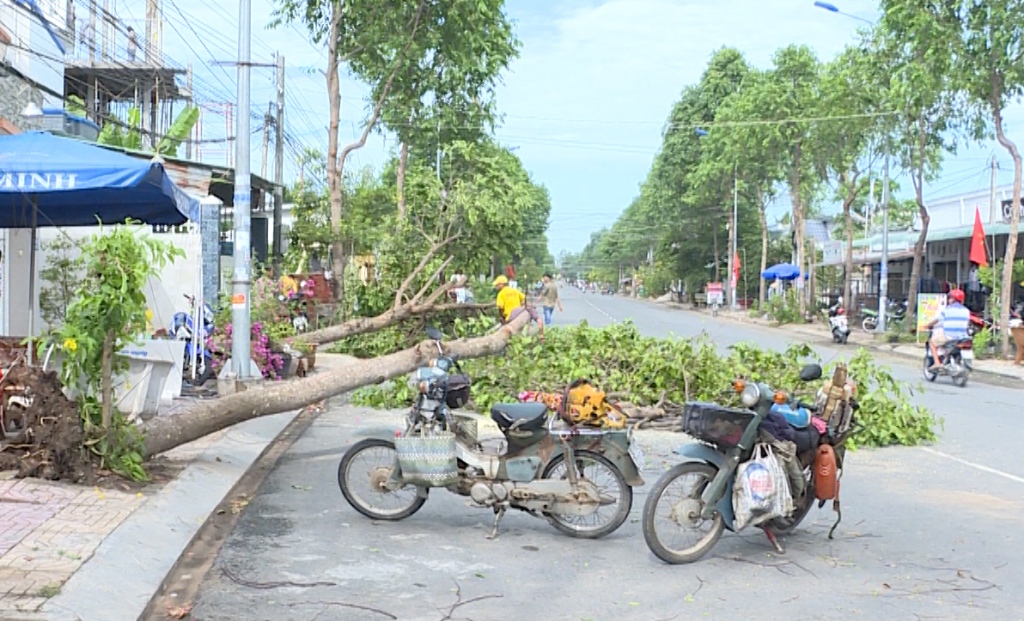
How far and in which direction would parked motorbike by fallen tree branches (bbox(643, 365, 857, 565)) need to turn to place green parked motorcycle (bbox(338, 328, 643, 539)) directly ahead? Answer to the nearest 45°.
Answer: approximately 45° to its right

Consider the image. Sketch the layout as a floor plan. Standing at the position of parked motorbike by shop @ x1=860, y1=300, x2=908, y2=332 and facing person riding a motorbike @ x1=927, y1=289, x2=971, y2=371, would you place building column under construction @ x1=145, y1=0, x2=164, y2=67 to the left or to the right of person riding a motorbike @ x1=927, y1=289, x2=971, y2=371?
right

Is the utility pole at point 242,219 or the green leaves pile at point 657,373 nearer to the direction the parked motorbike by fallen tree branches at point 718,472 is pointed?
the utility pole

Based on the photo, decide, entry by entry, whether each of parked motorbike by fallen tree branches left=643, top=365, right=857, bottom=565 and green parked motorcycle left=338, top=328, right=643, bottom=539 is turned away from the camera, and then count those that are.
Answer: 0

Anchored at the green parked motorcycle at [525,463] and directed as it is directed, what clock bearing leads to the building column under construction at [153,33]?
The building column under construction is roughly at 2 o'clock from the green parked motorcycle.

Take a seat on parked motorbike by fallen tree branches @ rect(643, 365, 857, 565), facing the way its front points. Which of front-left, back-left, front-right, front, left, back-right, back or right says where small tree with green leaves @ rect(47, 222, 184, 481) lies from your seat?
front-right

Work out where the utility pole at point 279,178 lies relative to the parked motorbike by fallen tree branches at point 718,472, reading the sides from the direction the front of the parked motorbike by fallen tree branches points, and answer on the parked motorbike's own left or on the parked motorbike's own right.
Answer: on the parked motorbike's own right

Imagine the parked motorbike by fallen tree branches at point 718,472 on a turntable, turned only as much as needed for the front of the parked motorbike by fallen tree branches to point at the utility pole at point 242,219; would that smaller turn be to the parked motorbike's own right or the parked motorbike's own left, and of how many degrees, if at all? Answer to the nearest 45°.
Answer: approximately 90° to the parked motorbike's own right

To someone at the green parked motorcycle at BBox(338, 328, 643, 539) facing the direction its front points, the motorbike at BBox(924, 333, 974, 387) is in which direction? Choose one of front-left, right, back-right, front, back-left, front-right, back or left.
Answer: back-right

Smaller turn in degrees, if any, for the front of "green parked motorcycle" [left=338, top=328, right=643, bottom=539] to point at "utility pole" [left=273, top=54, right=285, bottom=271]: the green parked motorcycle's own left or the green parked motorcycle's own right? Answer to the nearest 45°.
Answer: approximately 90° to the green parked motorcycle's own right

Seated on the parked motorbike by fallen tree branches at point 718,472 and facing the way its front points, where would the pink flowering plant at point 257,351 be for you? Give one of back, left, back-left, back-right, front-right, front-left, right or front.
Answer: right

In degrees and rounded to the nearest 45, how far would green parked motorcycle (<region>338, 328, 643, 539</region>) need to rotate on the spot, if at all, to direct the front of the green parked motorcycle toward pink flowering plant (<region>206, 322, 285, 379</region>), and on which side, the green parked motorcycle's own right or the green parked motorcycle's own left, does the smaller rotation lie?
approximately 45° to the green parked motorcycle's own right

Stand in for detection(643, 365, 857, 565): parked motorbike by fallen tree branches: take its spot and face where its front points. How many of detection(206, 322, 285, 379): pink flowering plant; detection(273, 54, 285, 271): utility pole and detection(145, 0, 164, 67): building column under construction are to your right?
3

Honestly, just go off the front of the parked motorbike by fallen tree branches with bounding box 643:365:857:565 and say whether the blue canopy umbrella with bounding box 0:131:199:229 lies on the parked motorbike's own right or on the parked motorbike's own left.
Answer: on the parked motorbike's own right

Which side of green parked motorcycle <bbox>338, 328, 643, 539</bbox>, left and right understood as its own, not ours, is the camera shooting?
left
